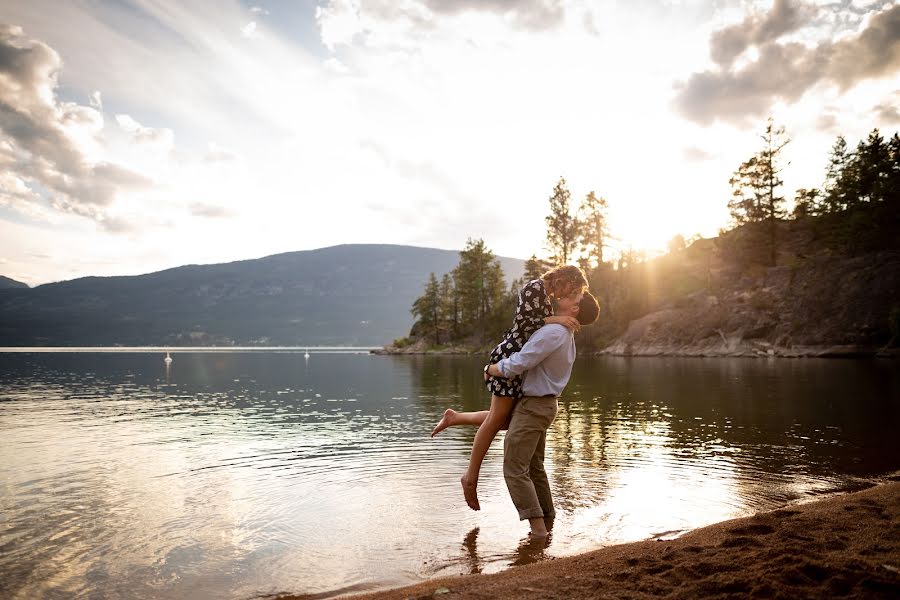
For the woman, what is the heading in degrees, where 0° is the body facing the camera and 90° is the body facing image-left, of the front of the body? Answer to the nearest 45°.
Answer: approximately 270°
